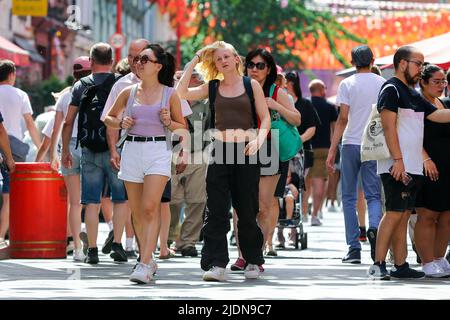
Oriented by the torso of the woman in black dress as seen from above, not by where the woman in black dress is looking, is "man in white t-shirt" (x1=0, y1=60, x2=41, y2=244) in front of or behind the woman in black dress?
behind

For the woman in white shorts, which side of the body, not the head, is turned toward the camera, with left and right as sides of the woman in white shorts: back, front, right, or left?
front

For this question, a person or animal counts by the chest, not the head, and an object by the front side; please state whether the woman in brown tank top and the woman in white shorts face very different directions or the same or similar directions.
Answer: same or similar directions

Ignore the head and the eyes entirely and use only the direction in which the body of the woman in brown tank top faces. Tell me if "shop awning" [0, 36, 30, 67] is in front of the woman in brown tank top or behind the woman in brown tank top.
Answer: behind

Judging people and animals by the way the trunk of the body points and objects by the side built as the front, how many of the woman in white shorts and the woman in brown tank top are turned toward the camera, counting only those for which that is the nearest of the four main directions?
2

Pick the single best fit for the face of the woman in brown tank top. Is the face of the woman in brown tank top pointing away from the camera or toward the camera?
toward the camera

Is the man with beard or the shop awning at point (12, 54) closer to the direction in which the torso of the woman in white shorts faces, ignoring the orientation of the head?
the man with beard

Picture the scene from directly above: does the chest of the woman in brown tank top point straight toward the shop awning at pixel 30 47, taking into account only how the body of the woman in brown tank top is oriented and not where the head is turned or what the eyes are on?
no

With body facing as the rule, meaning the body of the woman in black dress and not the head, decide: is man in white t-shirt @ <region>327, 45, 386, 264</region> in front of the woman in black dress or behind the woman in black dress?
behind

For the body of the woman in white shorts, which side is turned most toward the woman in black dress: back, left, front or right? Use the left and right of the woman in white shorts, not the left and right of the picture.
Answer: left

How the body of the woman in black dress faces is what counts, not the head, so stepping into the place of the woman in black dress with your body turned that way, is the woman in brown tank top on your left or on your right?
on your right

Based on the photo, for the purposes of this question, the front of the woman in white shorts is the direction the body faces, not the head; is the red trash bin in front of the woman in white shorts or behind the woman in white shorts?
behind

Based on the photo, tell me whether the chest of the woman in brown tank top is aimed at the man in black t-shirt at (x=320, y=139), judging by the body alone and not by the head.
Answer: no
